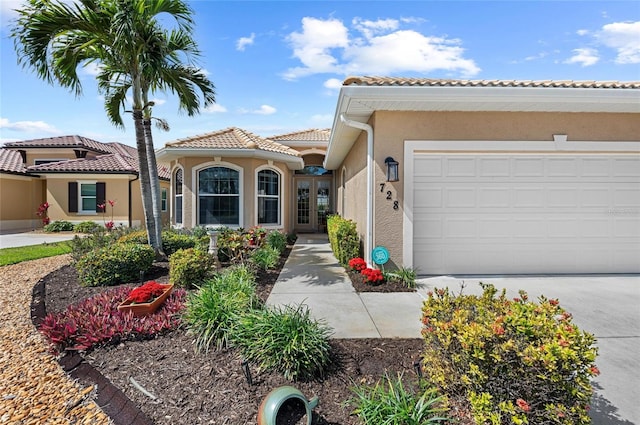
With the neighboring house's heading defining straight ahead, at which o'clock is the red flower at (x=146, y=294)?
The red flower is roughly at 12 o'clock from the neighboring house.

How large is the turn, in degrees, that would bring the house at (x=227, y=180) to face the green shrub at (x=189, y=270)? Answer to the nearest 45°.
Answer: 0° — it already faces it

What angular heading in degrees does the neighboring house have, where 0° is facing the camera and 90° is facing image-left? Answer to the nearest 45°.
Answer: approximately 0°

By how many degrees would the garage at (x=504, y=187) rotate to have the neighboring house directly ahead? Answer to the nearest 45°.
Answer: approximately 90° to its right

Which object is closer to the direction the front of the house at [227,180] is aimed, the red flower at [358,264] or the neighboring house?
the red flower

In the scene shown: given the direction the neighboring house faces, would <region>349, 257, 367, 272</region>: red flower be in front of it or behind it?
in front

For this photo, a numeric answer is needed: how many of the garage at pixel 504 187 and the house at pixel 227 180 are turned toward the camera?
2

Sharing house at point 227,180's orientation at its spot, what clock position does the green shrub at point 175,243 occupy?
The green shrub is roughly at 1 o'clock from the house.

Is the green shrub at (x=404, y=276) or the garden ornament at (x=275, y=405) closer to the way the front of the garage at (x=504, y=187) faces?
the garden ornament
